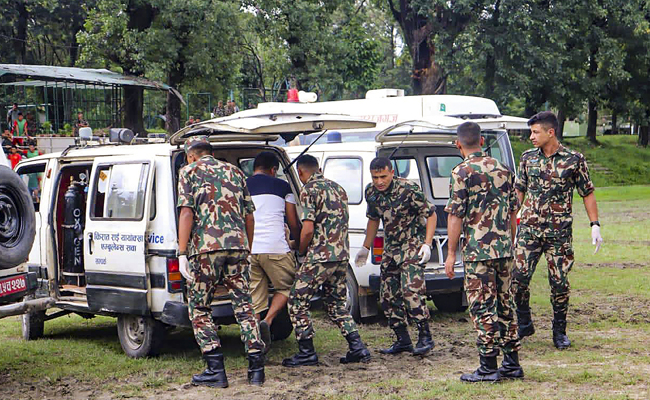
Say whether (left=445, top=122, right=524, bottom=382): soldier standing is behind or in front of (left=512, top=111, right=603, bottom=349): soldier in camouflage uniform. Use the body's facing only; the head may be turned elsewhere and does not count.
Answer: in front

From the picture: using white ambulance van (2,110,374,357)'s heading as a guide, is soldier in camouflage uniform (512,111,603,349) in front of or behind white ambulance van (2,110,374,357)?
behind

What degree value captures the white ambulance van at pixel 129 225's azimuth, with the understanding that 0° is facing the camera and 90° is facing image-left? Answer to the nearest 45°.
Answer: approximately 135°

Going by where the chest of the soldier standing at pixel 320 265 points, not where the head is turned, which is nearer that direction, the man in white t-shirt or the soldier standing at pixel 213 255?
the man in white t-shirt

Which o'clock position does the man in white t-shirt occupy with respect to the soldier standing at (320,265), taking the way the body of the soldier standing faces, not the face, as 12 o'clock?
The man in white t-shirt is roughly at 11 o'clock from the soldier standing.

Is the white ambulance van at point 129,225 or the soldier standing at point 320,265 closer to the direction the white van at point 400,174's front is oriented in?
the white ambulance van

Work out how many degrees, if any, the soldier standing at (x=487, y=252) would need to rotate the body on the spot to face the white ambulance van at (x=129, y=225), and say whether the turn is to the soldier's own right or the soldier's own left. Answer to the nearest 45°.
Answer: approximately 45° to the soldier's own left

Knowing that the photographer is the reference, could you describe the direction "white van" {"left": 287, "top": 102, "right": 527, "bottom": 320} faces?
facing away from the viewer and to the left of the viewer

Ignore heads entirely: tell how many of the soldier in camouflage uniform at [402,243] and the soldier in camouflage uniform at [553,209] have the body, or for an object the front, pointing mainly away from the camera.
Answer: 0

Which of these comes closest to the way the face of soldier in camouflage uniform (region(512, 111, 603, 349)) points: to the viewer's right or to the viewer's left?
to the viewer's left

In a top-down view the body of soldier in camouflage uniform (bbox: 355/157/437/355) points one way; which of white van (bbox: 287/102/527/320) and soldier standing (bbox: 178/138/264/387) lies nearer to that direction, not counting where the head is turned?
the soldier standing
